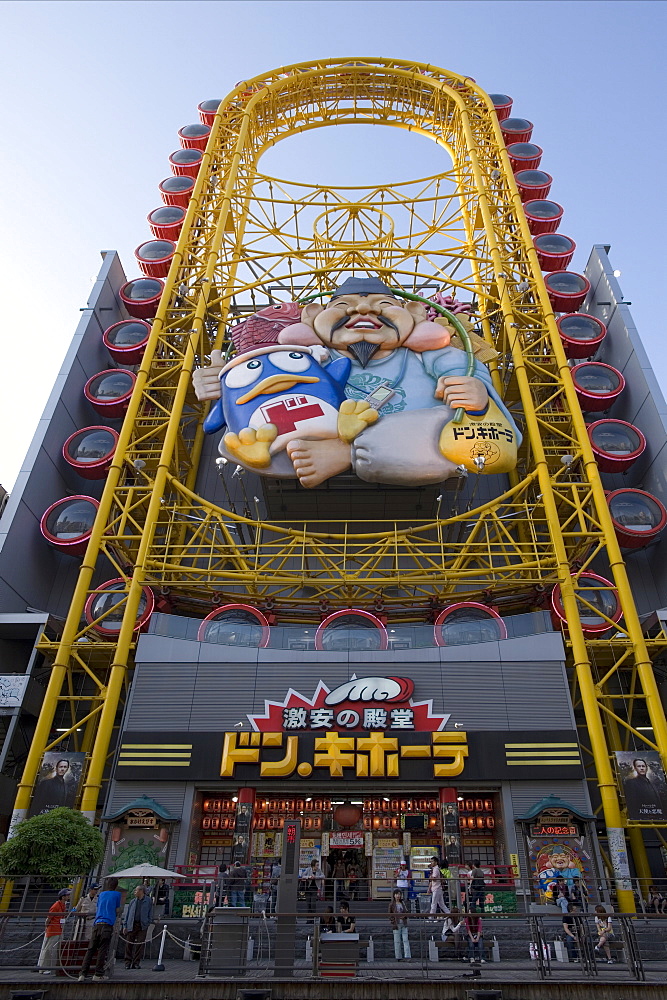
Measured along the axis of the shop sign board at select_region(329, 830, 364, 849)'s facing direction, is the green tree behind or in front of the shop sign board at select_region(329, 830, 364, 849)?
in front

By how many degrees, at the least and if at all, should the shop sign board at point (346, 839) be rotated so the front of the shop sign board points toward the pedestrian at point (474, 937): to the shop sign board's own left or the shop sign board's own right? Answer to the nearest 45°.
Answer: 0° — it already faces them
